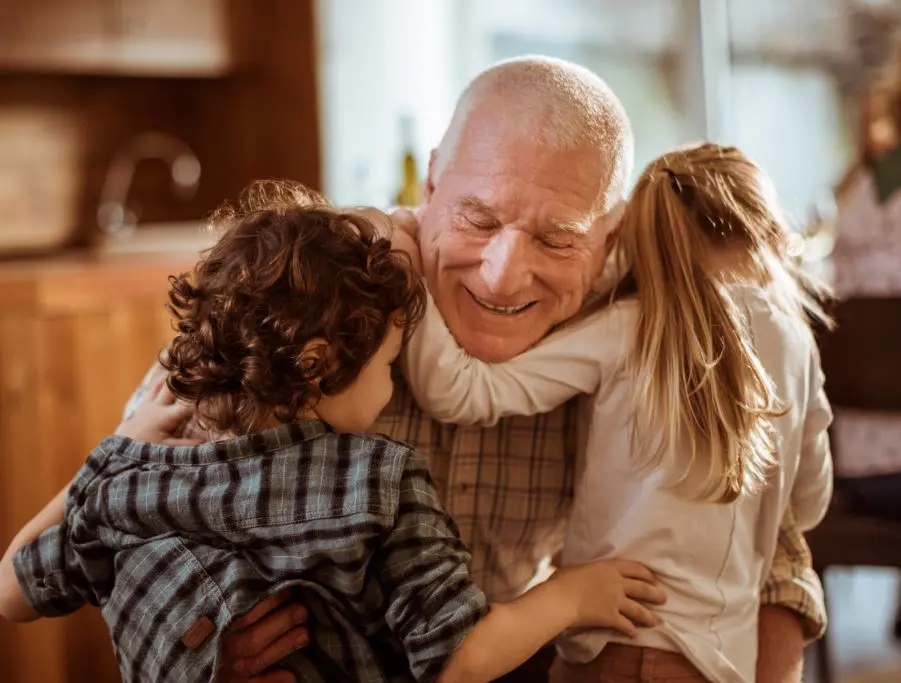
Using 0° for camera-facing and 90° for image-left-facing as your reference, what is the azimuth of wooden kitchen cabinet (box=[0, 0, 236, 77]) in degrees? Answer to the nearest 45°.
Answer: approximately 0°

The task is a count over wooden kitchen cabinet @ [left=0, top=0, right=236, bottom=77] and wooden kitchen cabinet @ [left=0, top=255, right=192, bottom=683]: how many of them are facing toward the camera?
2

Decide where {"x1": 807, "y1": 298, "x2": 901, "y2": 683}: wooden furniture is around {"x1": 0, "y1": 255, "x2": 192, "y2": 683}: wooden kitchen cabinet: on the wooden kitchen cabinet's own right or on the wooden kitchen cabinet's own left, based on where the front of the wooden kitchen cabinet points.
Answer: on the wooden kitchen cabinet's own left

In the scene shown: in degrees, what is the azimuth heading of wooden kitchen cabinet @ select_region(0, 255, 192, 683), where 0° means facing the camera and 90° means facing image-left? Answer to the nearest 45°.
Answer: approximately 0°

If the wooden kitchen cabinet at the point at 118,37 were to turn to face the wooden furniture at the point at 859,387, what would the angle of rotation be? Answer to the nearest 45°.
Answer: approximately 45° to its left
